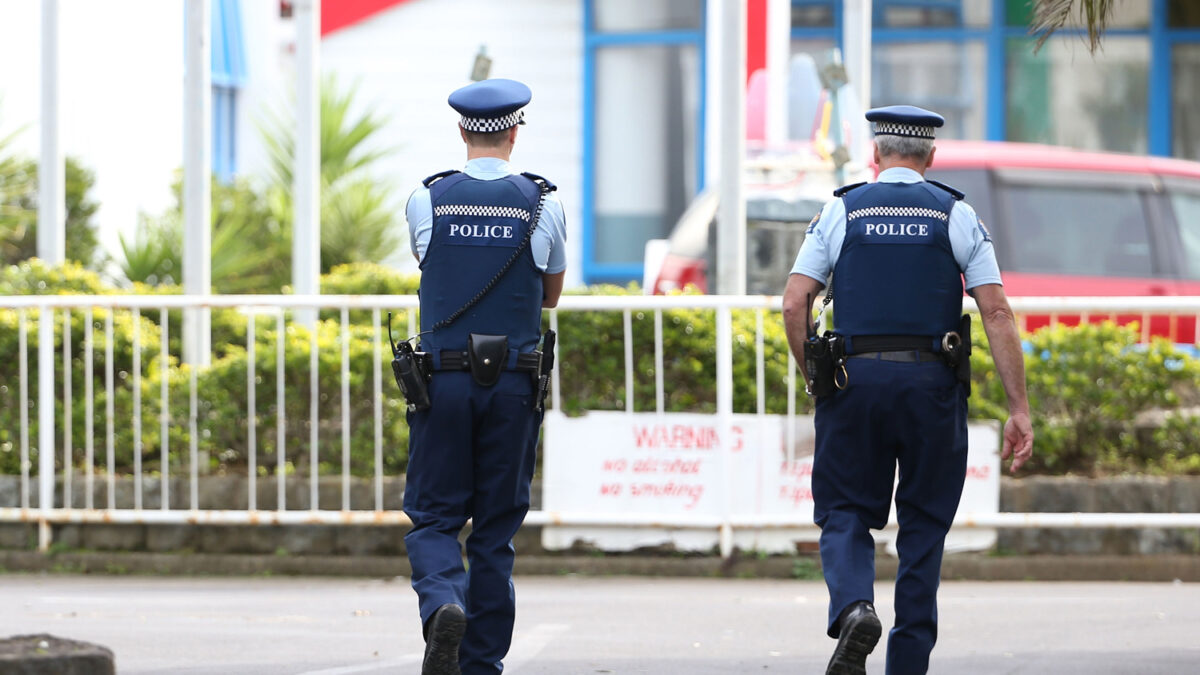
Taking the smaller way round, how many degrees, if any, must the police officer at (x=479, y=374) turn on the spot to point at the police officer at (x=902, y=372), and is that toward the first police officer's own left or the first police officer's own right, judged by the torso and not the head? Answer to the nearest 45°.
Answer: approximately 90° to the first police officer's own right

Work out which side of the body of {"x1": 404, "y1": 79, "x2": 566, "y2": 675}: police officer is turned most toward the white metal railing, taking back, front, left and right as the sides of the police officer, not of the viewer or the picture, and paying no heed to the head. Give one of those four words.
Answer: front

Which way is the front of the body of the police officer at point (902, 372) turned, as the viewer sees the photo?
away from the camera

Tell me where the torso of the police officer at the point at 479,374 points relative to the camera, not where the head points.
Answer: away from the camera

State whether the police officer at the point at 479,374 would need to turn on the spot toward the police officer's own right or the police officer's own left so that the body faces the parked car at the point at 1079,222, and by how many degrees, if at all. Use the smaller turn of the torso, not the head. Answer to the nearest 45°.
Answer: approximately 45° to the police officer's own right

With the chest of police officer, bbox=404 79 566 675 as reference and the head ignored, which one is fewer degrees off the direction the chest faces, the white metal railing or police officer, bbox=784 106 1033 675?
the white metal railing

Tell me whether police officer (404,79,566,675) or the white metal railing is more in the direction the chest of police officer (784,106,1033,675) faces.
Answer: the white metal railing

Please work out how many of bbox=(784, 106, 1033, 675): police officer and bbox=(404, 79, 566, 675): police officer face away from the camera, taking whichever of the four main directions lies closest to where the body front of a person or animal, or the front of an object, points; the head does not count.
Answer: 2

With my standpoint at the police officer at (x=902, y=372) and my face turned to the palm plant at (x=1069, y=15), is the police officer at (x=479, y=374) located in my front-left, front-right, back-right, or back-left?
back-left

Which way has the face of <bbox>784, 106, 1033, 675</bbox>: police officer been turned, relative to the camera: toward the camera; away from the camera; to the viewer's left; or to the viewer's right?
away from the camera
